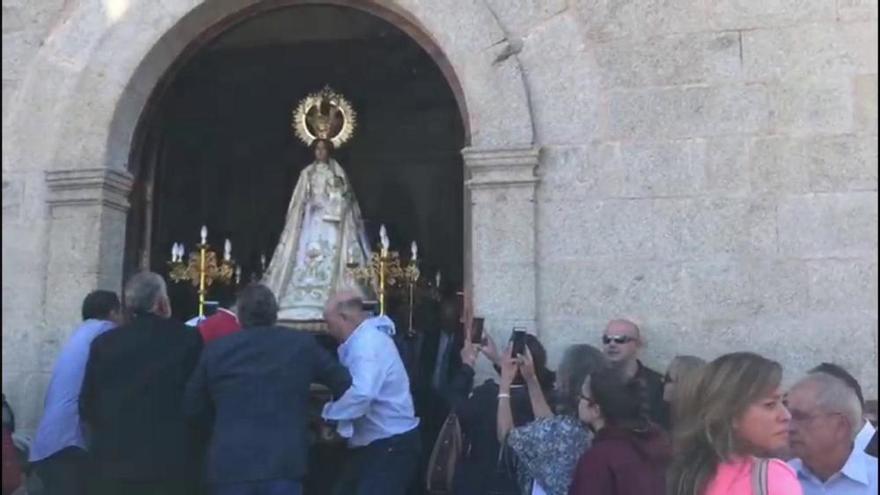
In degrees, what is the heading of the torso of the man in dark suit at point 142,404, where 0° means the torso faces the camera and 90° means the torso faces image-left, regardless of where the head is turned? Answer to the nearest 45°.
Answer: approximately 180°

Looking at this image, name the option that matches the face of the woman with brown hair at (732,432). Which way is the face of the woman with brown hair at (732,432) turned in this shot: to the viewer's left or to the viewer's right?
to the viewer's right

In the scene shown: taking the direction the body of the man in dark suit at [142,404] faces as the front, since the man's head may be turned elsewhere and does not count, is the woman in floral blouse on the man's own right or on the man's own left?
on the man's own right

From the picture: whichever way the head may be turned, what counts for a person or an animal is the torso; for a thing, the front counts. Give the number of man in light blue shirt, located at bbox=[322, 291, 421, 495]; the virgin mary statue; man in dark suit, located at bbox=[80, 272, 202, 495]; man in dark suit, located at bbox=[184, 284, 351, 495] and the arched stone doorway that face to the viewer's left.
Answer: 1

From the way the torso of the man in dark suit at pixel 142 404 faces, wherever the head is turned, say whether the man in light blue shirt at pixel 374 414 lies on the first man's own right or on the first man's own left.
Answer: on the first man's own right

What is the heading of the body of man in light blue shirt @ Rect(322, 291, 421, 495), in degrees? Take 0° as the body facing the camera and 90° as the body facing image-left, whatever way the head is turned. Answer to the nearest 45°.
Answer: approximately 90°

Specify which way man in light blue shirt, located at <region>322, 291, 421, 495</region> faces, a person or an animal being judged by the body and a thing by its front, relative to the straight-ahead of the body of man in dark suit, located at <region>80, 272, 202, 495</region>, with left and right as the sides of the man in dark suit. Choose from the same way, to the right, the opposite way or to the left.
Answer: to the left

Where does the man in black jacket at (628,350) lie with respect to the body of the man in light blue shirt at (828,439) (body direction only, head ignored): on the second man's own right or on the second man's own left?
on the second man's own right

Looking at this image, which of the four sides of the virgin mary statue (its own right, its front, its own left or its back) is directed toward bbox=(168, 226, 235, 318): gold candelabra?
right

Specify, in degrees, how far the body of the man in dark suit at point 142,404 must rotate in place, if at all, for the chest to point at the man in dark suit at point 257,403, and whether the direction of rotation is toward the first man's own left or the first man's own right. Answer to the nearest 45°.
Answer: approximately 135° to the first man's own right

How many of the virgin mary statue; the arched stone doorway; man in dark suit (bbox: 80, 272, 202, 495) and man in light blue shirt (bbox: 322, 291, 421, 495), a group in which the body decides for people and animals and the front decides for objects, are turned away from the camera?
1

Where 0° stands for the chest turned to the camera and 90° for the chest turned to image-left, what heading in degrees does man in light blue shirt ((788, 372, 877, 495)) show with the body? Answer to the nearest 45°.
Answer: approximately 45°

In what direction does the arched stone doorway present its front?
toward the camera
